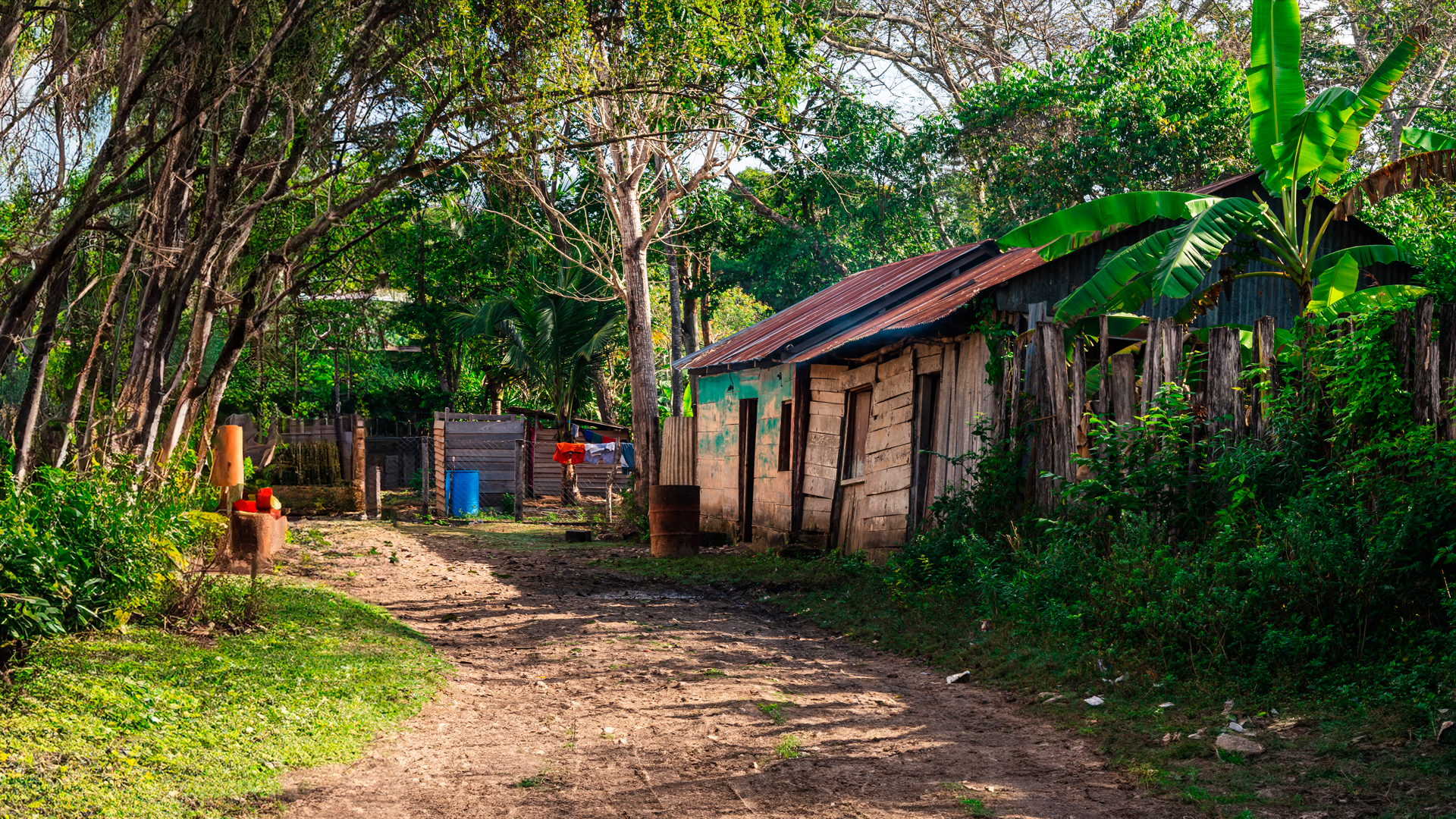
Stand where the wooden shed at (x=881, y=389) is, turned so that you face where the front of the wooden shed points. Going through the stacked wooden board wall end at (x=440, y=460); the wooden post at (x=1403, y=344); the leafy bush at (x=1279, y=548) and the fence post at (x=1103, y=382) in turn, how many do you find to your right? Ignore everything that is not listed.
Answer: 1

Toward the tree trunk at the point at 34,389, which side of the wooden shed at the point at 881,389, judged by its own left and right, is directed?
front

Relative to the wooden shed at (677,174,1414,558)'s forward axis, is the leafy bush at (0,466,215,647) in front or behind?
in front

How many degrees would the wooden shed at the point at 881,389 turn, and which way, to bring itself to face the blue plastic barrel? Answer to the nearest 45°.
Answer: approximately 90° to its right

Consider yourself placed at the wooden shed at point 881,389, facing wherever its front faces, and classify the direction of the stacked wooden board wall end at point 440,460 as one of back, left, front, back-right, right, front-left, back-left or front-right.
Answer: right

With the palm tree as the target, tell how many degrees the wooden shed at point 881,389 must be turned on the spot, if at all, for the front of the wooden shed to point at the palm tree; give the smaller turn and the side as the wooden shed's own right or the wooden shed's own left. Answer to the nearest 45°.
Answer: approximately 90° to the wooden shed's own right

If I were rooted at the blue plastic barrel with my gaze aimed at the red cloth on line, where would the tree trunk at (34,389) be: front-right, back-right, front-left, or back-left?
back-right

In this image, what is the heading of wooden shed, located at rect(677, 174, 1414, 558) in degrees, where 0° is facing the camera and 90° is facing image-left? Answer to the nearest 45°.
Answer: approximately 45°

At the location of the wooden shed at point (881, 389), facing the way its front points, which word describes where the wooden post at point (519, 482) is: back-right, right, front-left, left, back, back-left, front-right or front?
right

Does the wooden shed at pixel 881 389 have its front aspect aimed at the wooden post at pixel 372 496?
no
